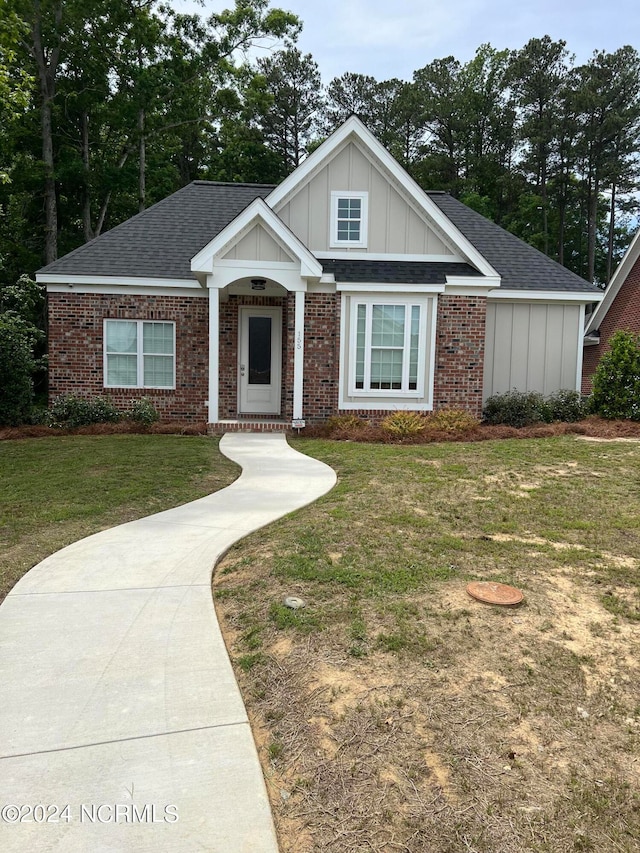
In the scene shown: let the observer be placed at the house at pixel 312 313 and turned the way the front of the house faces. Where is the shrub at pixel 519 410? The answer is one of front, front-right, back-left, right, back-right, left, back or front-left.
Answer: left

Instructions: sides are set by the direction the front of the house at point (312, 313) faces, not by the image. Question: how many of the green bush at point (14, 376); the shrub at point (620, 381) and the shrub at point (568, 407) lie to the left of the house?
2

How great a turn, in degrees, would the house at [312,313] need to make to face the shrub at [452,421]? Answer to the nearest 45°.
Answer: approximately 90° to its left

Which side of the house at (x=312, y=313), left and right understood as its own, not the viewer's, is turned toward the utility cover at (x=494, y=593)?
front

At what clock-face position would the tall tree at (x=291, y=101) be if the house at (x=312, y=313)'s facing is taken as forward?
The tall tree is roughly at 6 o'clock from the house.

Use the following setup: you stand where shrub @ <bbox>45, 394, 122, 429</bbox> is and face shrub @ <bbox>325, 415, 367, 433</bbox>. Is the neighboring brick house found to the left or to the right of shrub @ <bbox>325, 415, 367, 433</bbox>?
left

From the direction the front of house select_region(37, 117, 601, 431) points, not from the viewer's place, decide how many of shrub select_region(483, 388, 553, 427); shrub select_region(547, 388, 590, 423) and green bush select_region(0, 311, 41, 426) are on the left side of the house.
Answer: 2

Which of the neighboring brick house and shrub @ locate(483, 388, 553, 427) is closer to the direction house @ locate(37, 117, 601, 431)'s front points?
the shrub

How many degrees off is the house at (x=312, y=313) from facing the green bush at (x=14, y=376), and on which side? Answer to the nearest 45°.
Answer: approximately 90° to its right

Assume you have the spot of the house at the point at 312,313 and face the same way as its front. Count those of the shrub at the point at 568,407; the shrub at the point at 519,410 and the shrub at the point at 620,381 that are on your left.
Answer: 3

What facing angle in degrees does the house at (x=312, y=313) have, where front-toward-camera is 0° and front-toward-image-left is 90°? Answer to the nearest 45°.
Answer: approximately 0°

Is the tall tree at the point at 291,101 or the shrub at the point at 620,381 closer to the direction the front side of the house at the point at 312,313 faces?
the shrub

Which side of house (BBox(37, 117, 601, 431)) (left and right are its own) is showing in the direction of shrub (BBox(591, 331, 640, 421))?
left

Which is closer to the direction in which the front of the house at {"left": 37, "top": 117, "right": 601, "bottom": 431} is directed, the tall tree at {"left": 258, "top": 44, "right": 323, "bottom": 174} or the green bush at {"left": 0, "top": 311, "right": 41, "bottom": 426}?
the green bush

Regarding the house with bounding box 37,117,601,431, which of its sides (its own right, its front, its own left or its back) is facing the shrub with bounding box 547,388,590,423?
left
